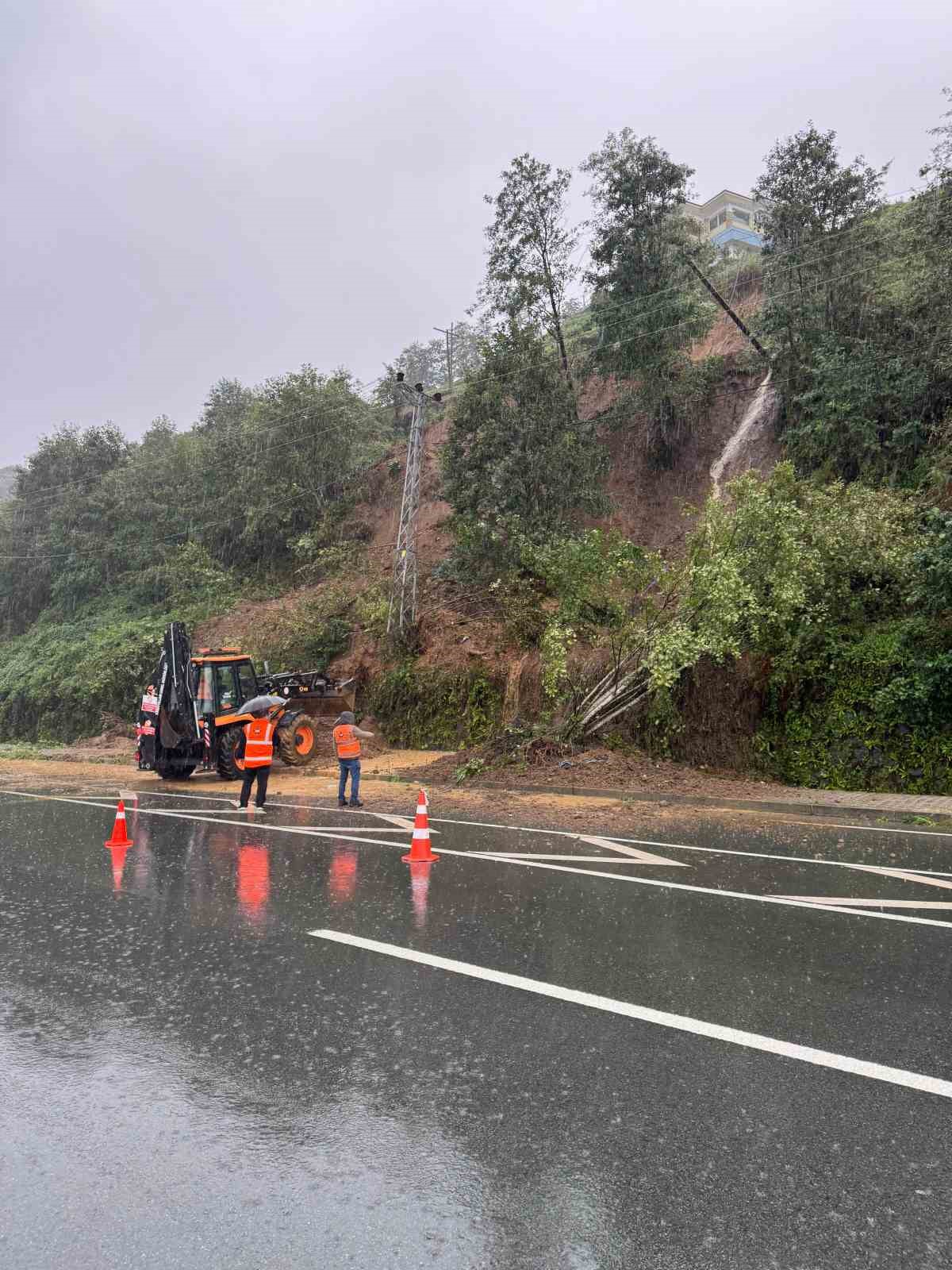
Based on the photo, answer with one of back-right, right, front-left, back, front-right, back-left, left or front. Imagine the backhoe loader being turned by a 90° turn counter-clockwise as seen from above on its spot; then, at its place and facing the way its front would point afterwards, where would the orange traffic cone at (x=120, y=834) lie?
back-left

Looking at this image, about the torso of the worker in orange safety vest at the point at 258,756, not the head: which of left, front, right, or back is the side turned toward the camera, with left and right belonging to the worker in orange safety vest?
back

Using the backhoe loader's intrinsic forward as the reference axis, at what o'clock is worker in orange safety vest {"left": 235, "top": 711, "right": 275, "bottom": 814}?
The worker in orange safety vest is roughly at 4 o'clock from the backhoe loader.

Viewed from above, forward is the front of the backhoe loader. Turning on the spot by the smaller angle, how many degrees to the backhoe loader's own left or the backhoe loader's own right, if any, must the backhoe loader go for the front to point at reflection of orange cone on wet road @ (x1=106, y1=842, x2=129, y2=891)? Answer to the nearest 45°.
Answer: approximately 135° to the backhoe loader's own right

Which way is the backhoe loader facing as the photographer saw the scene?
facing away from the viewer and to the right of the viewer

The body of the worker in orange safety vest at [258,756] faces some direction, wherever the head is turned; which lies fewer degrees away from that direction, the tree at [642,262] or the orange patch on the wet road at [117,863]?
the tree

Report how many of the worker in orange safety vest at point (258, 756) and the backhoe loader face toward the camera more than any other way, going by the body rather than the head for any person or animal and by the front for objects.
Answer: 0
